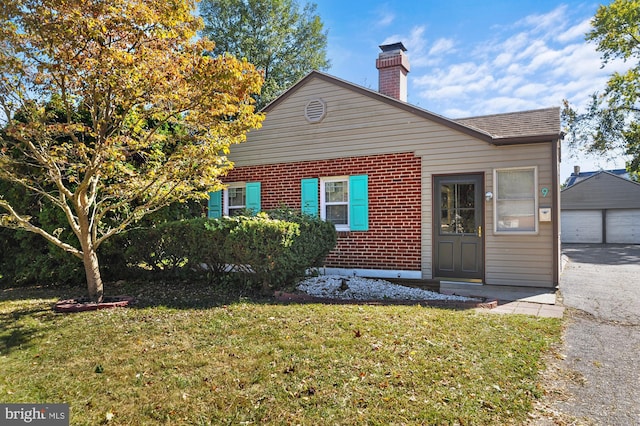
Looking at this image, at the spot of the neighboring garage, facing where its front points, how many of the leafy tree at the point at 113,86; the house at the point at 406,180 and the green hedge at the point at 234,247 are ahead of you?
3

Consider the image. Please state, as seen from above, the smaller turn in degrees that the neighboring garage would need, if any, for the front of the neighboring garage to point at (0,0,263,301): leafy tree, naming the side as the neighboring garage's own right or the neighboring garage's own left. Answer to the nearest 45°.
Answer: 0° — it already faces it

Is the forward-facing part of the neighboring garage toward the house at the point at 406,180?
yes

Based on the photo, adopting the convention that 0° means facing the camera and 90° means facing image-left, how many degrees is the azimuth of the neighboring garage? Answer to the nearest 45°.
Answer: approximately 0°
